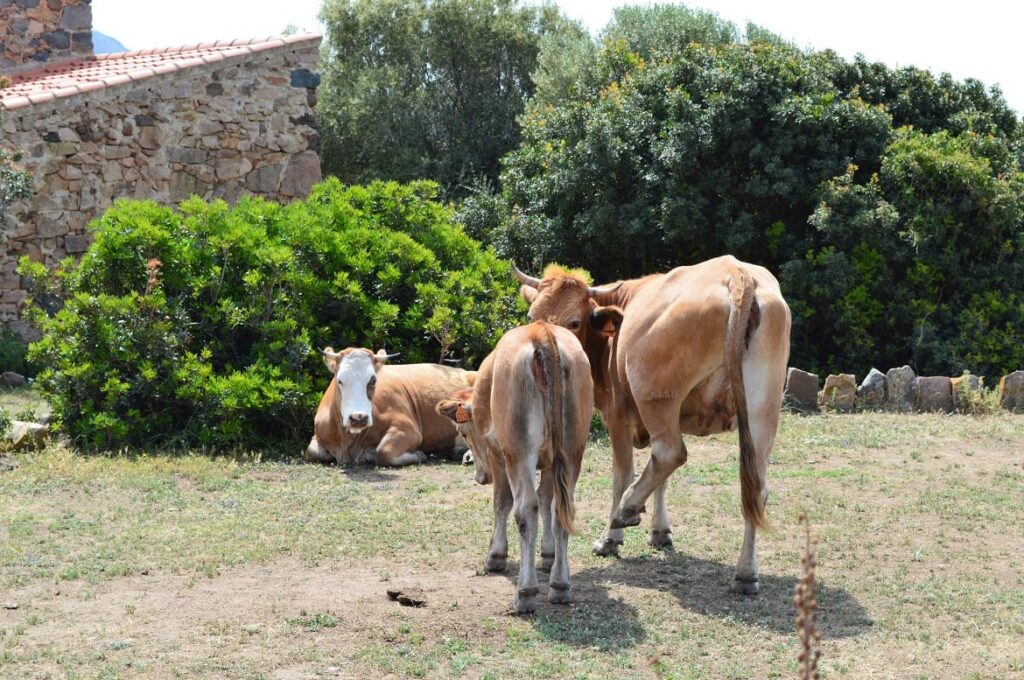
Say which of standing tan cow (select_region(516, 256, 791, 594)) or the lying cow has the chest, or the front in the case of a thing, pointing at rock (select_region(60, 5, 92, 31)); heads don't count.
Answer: the standing tan cow

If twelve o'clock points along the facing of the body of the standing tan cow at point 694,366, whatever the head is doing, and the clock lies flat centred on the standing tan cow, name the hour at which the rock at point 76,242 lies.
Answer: The rock is roughly at 12 o'clock from the standing tan cow.

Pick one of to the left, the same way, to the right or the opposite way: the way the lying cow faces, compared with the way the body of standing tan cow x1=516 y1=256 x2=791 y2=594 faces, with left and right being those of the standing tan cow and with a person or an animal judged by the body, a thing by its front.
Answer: to the left

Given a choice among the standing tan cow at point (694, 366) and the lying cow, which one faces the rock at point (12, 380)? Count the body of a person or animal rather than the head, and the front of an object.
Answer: the standing tan cow

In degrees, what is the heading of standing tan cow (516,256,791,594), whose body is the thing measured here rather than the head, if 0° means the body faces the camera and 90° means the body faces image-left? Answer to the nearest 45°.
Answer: approximately 135°

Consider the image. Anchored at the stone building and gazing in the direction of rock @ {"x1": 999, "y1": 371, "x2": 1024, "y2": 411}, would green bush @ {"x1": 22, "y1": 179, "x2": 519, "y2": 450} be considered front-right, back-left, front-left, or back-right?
front-right

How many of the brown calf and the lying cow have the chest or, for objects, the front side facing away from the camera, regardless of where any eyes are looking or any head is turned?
1

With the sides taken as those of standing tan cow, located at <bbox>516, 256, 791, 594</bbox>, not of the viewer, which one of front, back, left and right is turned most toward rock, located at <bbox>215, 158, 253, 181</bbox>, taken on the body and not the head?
front

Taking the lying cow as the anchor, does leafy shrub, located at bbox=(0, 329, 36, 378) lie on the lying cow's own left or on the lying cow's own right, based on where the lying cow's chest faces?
on the lying cow's own right

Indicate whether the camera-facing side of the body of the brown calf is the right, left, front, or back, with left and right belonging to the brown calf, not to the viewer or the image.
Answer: back

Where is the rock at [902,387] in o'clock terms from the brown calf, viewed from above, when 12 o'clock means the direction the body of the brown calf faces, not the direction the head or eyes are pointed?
The rock is roughly at 1 o'clock from the brown calf.

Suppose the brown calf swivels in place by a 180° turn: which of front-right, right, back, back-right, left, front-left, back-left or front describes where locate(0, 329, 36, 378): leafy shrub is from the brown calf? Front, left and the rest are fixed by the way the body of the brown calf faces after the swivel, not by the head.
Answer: back-right

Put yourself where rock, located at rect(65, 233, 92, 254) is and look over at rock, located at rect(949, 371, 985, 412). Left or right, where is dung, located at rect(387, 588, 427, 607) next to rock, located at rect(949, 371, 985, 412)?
right

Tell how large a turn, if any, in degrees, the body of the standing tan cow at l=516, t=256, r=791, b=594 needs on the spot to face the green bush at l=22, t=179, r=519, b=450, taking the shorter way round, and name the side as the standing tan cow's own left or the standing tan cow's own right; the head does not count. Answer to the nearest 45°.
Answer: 0° — it already faces it

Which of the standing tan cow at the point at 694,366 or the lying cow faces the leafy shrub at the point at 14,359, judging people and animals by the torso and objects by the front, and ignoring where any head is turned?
the standing tan cow

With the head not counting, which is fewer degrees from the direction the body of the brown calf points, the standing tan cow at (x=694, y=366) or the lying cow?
the lying cow

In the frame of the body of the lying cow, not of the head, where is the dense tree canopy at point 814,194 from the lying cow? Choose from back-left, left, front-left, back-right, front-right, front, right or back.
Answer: back

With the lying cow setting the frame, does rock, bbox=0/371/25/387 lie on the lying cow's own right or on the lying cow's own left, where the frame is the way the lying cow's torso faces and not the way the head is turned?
on the lying cow's own right

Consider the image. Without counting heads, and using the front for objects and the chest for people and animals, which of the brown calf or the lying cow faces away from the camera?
the brown calf
